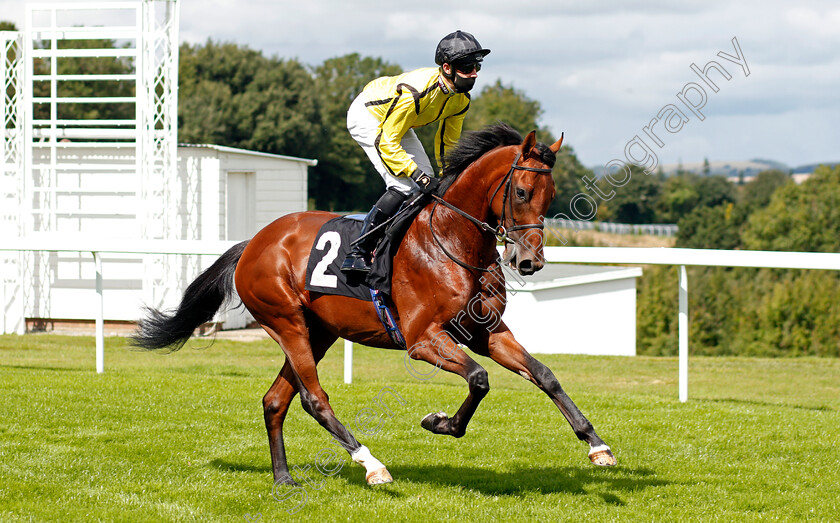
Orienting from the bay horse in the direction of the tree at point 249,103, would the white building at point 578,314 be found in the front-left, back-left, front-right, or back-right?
front-right

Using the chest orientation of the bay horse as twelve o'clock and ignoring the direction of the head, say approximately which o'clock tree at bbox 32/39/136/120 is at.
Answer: The tree is roughly at 7 o'clock from the bay horse.

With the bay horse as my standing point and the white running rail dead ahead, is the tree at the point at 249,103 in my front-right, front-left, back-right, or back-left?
front-left

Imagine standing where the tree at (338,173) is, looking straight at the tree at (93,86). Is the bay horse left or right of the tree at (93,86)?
left

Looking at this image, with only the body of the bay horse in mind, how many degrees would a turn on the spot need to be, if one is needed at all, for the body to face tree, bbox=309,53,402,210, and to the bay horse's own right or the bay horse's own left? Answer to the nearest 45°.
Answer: approximately 135° to the bay horse's own left

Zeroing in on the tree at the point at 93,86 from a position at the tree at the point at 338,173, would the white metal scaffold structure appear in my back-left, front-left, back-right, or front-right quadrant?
front-left

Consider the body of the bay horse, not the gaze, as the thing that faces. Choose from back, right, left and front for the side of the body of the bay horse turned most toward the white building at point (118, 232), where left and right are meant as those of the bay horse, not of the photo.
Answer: back

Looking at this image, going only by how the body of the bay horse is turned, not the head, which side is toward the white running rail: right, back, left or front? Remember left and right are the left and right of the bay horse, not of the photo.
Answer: left
